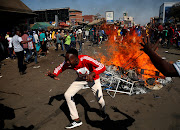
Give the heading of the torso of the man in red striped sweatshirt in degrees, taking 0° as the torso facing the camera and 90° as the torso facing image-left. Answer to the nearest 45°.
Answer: approximately 45°

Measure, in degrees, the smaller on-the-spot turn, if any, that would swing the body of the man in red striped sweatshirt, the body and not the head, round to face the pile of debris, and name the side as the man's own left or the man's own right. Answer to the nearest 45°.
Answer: approximately 180°
